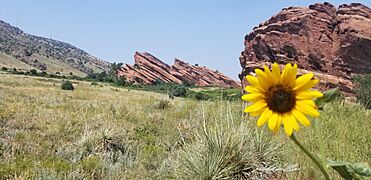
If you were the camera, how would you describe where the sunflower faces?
facing the viewer

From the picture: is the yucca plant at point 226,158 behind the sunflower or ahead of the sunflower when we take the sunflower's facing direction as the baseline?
behind
